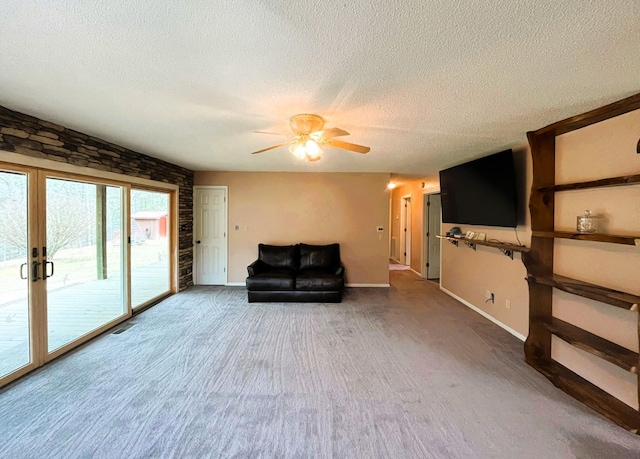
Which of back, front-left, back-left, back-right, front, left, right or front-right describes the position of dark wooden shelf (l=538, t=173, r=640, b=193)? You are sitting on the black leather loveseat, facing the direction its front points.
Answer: front-left

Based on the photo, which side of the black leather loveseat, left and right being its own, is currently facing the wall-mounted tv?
left

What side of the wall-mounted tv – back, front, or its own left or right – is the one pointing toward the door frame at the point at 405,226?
right

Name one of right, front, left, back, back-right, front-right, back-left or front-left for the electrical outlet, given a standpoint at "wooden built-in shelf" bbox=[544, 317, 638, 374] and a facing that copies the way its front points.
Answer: right

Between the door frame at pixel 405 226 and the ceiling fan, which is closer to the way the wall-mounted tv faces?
the ceiling fan

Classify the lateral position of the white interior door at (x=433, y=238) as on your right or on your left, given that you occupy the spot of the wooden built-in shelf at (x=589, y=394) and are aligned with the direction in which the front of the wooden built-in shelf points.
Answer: on your right

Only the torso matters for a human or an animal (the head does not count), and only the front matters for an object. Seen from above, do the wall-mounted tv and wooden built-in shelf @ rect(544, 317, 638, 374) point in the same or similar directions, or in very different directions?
same or similar directions

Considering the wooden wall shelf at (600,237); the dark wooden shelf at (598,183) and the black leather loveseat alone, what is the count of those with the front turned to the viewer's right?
0

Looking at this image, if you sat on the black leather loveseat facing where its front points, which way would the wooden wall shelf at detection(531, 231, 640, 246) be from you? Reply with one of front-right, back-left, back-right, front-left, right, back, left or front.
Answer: front-left

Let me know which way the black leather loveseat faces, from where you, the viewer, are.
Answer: facing the viewer

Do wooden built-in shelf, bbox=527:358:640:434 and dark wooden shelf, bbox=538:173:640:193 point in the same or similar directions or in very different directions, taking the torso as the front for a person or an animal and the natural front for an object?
same or similar directions

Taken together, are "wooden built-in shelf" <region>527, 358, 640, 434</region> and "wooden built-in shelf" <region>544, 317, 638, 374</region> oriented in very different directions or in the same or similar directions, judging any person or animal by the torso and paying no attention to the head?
same or similar directions

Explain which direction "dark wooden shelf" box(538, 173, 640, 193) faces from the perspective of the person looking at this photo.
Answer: facing the viewer and to the left of the viewer

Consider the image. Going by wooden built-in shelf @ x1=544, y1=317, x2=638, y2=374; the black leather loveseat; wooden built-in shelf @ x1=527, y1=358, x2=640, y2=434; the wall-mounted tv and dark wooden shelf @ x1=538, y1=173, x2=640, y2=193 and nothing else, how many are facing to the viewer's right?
0

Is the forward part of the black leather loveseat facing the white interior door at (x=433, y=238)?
no

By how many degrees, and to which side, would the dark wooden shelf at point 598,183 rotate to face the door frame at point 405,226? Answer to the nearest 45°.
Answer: approximately 90° to its right

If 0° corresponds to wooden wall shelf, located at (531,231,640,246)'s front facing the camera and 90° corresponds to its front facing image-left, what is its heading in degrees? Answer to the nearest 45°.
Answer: approximately 45°
